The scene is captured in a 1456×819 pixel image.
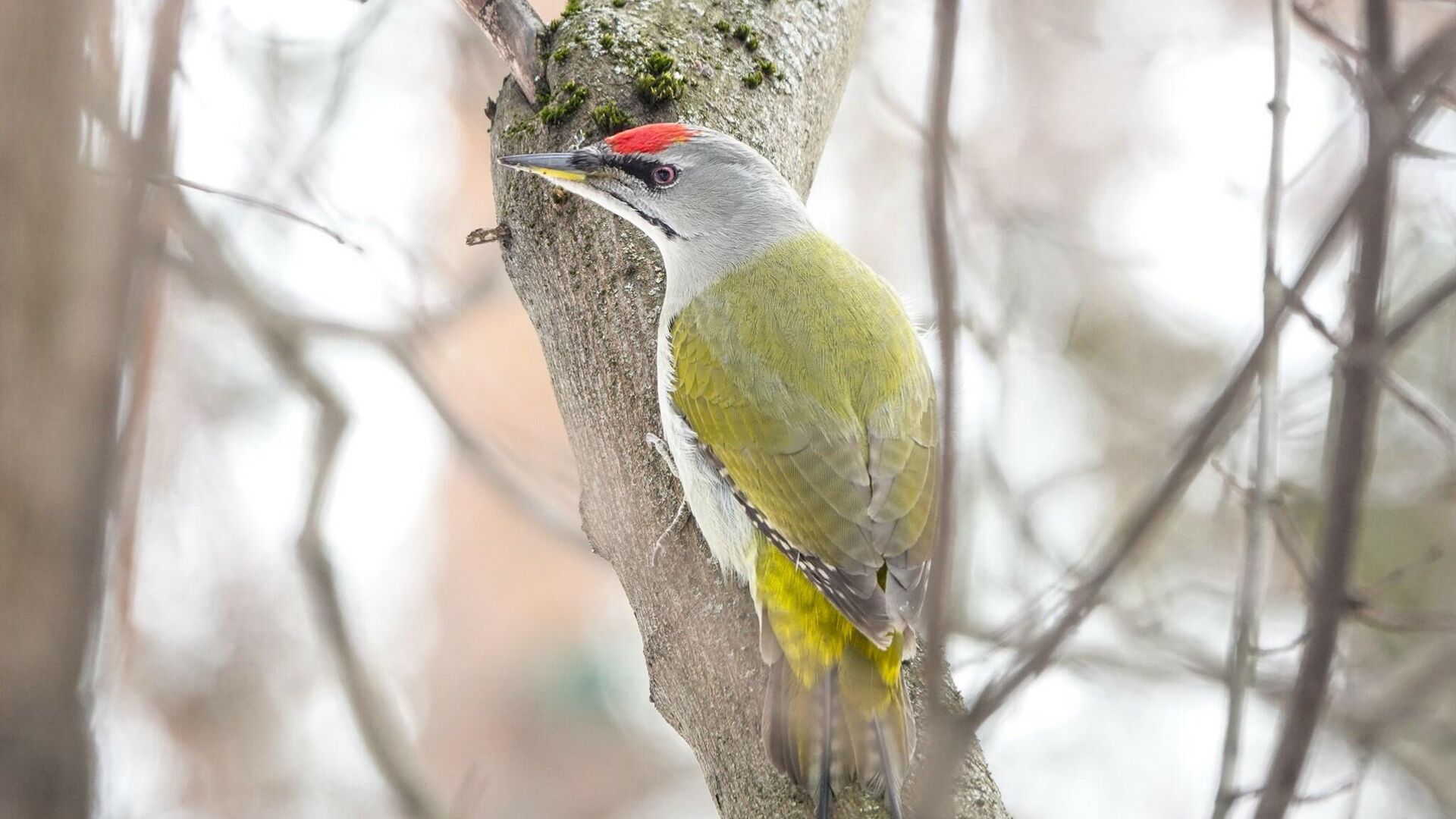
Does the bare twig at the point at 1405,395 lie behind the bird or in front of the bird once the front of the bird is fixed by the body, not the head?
behind

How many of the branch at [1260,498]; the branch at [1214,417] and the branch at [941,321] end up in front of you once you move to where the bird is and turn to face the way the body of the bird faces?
0

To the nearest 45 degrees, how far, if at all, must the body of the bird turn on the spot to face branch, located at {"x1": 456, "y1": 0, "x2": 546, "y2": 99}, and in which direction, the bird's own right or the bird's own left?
approximately 45° to the bird's own left

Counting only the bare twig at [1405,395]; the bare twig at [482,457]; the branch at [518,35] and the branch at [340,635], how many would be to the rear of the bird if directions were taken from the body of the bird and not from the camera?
1

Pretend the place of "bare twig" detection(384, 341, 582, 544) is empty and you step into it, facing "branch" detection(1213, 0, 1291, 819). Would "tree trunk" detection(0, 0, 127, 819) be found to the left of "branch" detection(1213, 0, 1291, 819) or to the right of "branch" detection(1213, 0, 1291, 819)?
right

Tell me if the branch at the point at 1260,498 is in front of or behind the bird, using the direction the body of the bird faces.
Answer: behind

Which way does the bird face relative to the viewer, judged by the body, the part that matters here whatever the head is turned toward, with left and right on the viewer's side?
facing away from the viewer and to the left of the viewer

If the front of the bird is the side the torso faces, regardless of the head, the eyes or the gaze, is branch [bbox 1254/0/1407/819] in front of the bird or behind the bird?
behind
